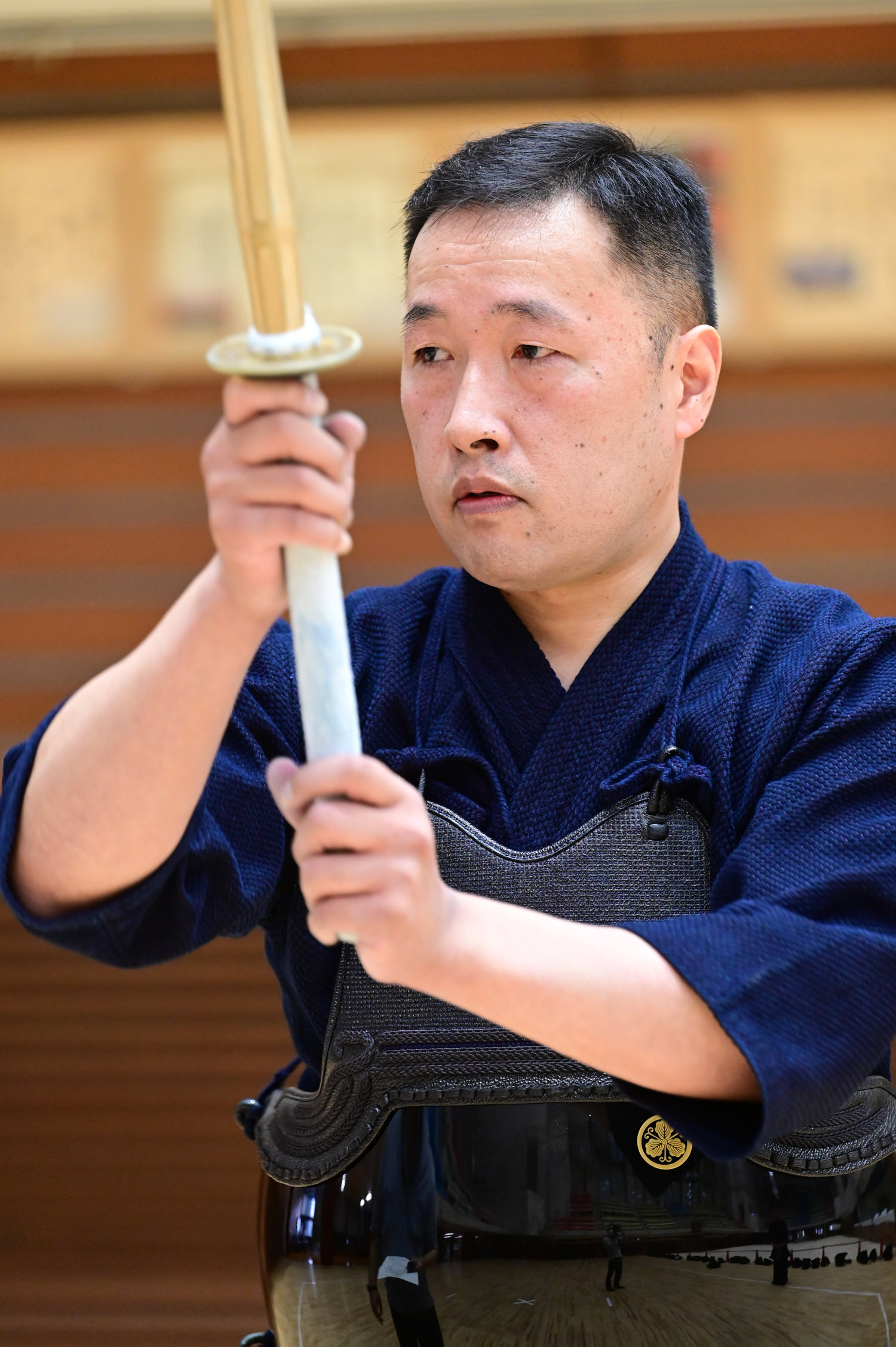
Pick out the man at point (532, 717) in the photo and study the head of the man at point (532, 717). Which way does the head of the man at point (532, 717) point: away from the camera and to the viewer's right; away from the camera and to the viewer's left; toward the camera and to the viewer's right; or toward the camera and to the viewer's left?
toward the camera and to the viewer's left

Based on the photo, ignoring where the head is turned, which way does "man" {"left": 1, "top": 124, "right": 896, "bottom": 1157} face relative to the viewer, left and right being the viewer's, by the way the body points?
facing the viewer and to the left of the viewer
